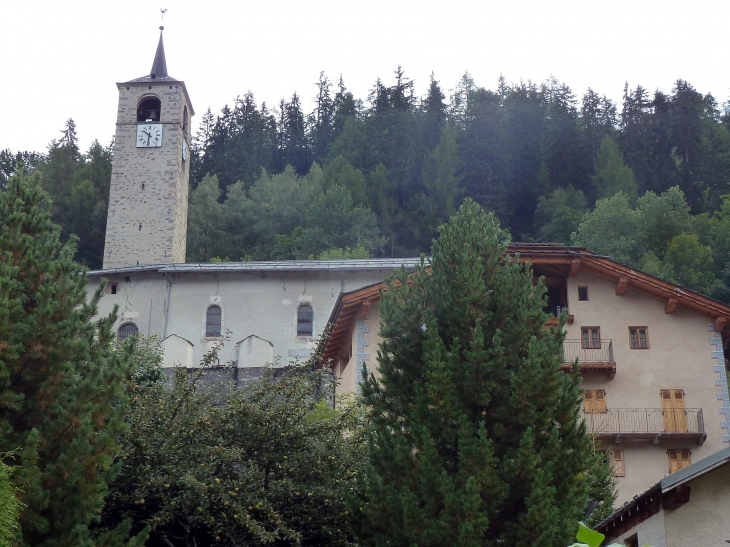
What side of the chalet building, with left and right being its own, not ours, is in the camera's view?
front

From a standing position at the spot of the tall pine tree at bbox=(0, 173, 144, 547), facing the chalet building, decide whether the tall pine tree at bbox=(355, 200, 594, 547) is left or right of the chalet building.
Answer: right

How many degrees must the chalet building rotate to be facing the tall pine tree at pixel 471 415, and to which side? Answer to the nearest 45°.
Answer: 0° — it already faces it

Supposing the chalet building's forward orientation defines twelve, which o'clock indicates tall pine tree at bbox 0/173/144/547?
The tall pine tree is roughly at 1 o'clock from the chalet building.
